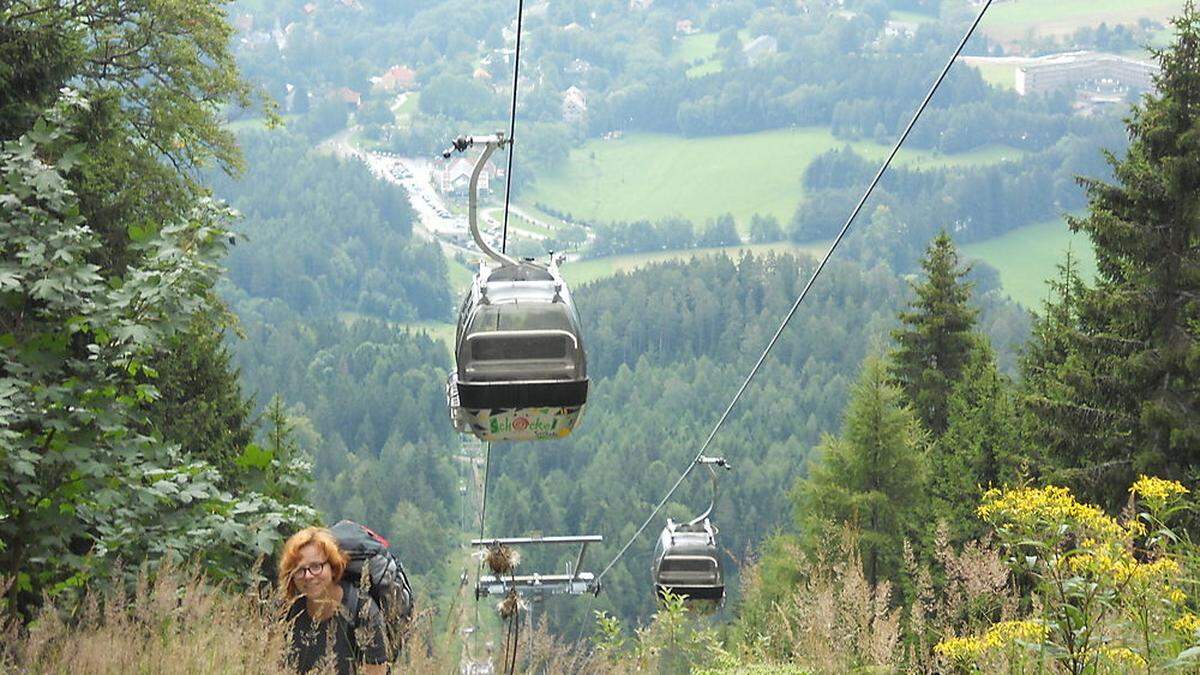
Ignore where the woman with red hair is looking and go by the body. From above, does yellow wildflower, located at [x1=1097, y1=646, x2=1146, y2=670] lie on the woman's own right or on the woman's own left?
on the woman's own left

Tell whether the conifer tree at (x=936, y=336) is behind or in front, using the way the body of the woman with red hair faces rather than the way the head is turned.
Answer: behind

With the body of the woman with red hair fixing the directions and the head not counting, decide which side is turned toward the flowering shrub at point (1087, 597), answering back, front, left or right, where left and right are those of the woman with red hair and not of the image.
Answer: left

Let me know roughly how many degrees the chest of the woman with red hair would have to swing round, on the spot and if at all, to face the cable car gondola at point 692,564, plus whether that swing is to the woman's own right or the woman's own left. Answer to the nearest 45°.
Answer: approximately 135° to the woman's own right

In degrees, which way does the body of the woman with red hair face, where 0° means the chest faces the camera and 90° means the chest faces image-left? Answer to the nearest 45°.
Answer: approximately 45°

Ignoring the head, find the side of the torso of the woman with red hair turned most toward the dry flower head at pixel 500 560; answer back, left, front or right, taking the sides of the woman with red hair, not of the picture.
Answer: left

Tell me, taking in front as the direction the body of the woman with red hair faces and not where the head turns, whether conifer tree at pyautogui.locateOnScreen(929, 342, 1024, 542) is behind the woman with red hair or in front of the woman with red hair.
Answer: behind

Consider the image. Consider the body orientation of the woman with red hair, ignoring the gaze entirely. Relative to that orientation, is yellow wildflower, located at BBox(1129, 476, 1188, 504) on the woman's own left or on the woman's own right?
on the woman's own left
